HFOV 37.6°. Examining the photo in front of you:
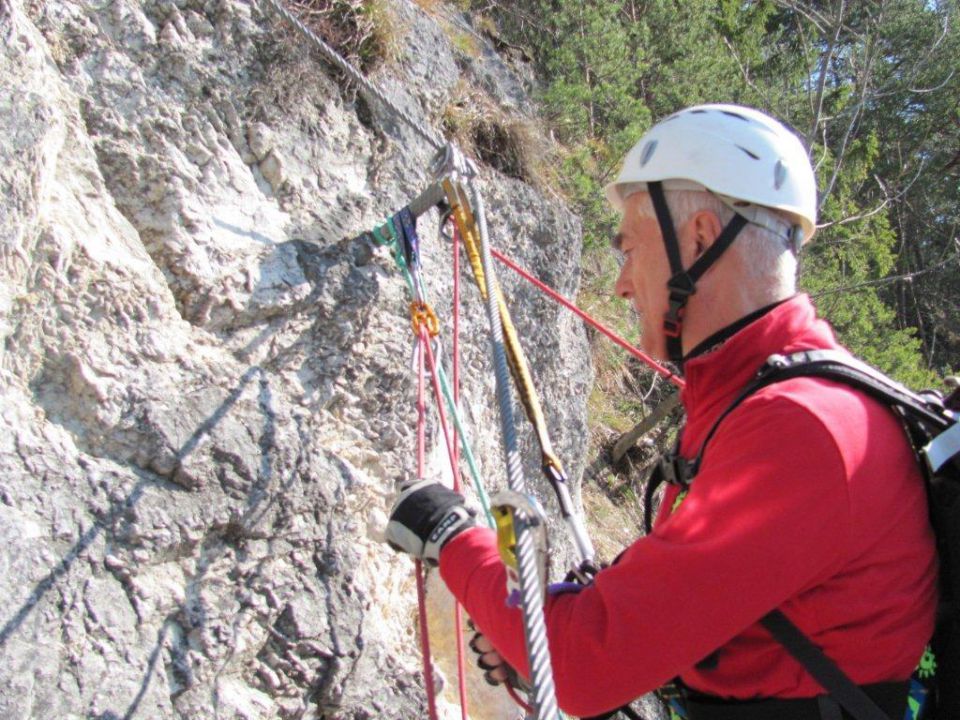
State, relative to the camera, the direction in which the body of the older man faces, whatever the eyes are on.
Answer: to the viewer's left

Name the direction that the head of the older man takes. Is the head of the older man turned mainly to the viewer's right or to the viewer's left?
to the viewer's left
